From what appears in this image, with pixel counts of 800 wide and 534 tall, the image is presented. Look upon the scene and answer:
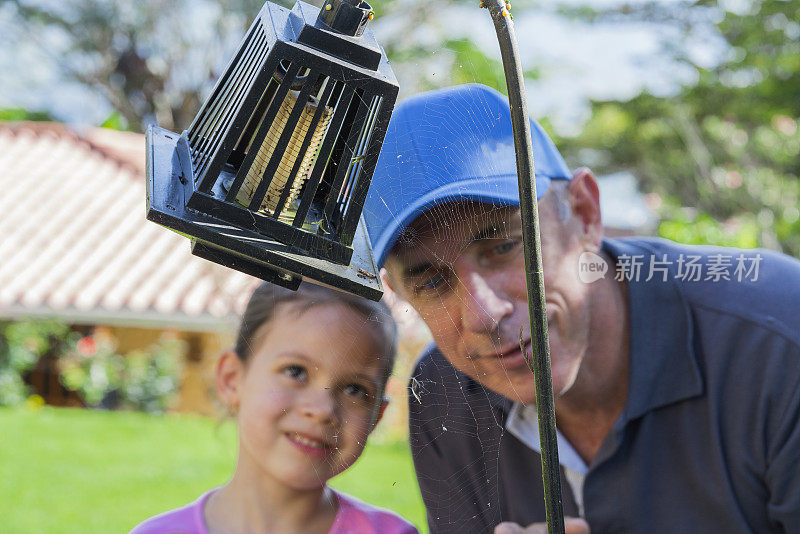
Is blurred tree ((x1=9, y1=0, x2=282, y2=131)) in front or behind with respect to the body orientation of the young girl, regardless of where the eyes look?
behind

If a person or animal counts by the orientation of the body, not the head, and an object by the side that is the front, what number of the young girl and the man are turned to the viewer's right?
0

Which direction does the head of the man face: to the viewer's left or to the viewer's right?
to the viewer's left

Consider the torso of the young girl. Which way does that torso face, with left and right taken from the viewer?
facing the viewer

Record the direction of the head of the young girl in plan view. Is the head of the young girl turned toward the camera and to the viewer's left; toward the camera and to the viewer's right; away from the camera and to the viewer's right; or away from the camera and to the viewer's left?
toward the camera and to the viewer's right

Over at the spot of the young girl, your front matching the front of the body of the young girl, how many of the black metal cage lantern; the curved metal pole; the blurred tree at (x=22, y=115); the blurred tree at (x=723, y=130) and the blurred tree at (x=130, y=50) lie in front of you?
2

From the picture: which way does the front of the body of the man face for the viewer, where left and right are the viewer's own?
facing the viewer and to the left of the viewer

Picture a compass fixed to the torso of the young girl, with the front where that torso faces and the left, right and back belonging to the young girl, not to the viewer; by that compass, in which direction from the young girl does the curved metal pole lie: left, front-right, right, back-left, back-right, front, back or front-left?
front

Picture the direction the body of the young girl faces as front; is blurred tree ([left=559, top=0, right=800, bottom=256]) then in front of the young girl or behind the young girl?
behind

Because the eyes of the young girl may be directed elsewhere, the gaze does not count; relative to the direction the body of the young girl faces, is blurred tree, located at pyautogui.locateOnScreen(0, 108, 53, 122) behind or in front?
behind

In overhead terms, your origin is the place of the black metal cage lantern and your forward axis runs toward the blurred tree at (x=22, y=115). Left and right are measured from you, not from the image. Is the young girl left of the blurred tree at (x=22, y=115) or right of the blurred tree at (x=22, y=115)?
right

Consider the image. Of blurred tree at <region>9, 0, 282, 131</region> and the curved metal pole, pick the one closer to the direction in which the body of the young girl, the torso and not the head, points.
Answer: the curved metal pole

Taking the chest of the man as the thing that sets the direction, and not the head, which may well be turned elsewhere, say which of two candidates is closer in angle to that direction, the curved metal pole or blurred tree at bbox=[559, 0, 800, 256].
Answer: the curved metal pole
